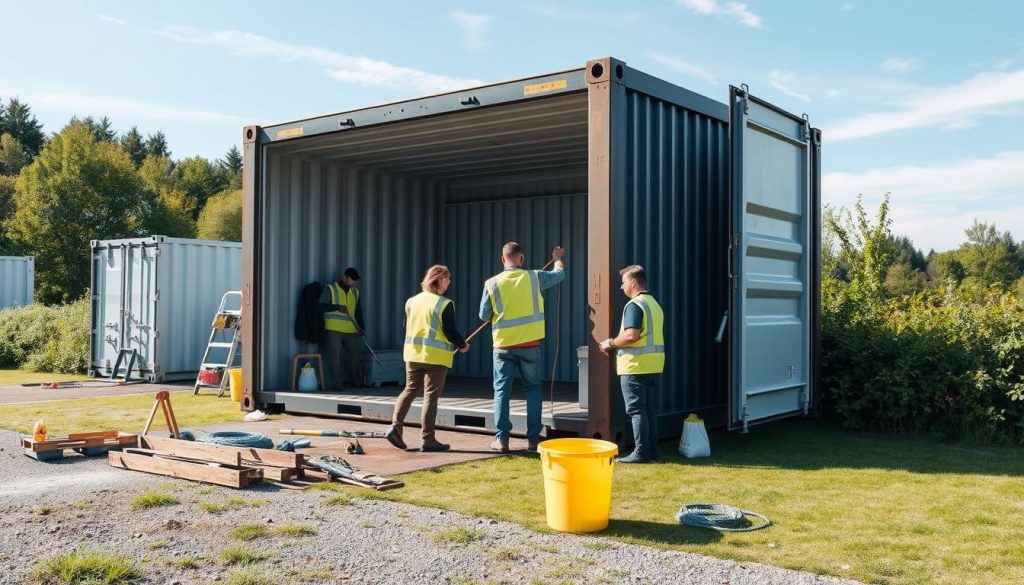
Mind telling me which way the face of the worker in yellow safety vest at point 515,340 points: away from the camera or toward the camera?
away from the camera

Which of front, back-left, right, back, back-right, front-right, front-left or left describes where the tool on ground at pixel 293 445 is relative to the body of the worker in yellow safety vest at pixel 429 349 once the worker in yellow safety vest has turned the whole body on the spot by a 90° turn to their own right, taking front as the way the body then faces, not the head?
back-right

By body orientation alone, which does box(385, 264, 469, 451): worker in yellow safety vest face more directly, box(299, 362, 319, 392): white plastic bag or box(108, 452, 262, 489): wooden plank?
the white plastic bag

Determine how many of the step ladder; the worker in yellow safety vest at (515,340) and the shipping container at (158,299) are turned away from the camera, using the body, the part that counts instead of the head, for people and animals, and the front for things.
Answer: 1

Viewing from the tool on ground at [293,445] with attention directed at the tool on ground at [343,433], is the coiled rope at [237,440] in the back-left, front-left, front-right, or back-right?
back-left

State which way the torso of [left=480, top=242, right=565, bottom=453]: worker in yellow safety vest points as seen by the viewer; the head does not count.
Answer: away from the camera

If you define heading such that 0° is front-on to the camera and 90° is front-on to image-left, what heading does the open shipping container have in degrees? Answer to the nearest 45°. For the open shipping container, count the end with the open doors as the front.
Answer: approximately 45°

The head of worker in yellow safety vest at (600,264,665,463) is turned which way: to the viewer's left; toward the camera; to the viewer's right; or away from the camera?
to the viewer's left

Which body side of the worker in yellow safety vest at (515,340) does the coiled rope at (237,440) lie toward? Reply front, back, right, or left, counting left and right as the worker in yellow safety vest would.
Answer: left

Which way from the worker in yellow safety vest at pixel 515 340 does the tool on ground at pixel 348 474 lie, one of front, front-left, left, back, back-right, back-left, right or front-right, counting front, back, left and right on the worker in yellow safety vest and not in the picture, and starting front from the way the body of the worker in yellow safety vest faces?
back-left
